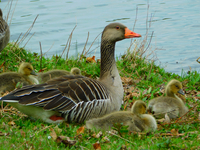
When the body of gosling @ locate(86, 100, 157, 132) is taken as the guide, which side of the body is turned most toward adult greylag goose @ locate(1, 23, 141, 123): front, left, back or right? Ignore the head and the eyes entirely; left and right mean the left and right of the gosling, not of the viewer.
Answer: back

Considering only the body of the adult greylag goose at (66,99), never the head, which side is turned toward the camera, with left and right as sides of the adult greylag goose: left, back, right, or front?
right

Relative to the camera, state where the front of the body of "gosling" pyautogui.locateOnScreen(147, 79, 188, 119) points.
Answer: to the viewer's right

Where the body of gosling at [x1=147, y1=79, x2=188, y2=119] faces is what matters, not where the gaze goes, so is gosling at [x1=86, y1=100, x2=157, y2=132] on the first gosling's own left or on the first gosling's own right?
on the first gosling's own right

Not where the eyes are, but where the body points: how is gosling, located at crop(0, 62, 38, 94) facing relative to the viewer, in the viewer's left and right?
facing to the right of the viewer

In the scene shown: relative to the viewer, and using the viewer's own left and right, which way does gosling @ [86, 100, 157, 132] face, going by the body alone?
facing to the right of the viewer

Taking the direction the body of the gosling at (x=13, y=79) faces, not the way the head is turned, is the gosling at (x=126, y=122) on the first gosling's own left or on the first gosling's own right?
on the first gosling's own right

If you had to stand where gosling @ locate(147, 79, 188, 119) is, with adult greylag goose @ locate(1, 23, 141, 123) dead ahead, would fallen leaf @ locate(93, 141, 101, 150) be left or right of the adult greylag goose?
left
